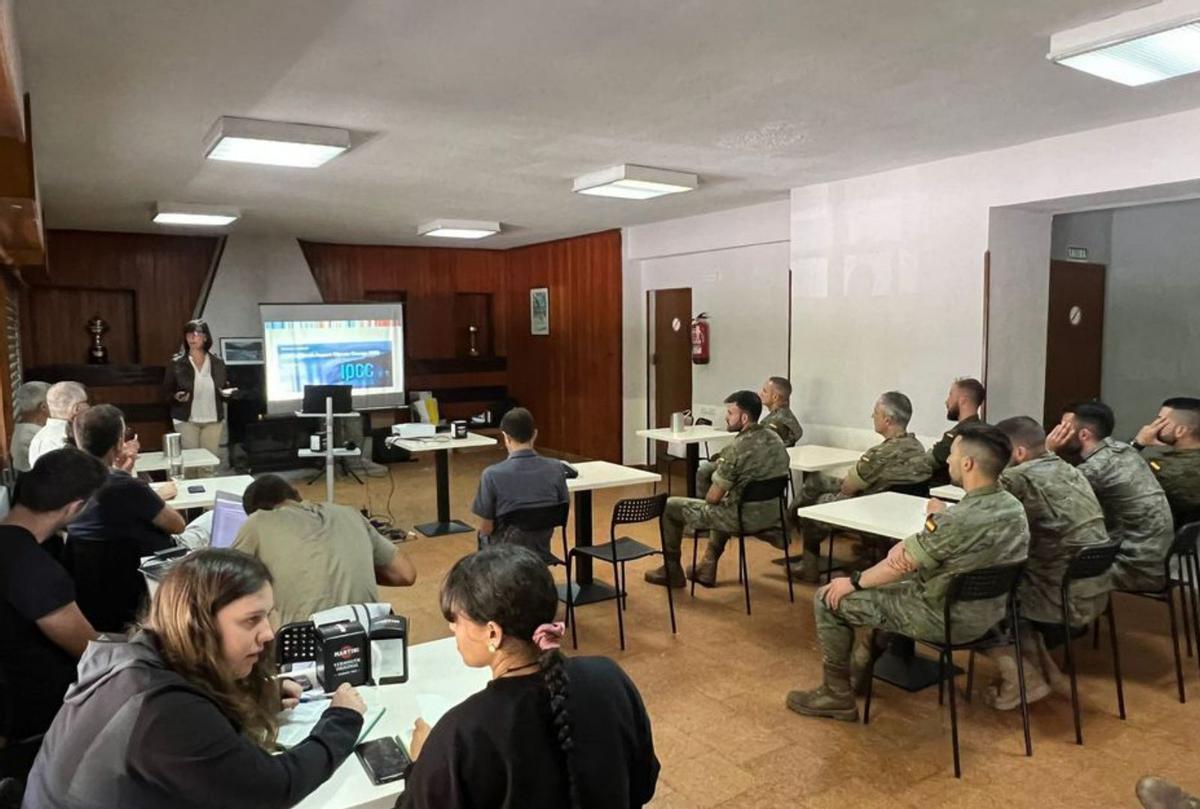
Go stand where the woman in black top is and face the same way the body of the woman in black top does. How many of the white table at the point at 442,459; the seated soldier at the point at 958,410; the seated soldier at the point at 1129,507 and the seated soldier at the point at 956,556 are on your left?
0

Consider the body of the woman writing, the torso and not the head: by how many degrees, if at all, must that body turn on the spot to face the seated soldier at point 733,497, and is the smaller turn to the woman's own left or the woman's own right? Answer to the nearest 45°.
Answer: approximately 45° to the woman's own left

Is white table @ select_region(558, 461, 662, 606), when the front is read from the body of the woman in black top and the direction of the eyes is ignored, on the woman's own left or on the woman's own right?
on the woman's own right

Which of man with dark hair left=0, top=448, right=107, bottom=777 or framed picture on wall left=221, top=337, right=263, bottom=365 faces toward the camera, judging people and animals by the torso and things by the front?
the framed picture on wall

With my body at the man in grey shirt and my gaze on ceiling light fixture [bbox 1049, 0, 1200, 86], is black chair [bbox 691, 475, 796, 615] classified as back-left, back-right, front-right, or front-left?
front-left

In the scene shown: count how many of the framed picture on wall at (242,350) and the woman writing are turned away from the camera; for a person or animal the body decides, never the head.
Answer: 0

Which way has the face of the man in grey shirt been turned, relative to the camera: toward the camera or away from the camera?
away from the camera

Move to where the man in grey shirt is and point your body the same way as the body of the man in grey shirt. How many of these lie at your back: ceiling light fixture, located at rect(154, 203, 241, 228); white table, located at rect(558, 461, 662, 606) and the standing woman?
0

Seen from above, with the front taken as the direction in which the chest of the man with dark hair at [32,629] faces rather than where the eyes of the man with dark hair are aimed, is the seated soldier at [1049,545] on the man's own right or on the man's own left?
on the man's own right

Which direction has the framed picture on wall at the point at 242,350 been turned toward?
toward the camera

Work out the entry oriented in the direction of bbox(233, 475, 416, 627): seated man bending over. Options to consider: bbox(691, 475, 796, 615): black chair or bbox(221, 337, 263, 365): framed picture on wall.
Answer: the framed picture on wall

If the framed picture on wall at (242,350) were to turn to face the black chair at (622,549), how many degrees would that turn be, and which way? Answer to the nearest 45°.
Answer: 0° — it already faces it

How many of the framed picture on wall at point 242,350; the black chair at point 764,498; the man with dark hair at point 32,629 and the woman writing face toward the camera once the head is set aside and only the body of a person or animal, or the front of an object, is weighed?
1

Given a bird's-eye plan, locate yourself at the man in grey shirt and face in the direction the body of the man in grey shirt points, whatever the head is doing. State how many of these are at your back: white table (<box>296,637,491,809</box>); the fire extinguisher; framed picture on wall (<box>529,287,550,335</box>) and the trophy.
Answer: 1

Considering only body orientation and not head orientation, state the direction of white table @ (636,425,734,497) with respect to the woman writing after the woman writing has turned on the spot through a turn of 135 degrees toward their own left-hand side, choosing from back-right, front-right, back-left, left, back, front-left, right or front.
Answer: right

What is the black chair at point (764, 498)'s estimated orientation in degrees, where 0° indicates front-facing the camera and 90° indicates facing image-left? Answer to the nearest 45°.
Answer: approximately 135°

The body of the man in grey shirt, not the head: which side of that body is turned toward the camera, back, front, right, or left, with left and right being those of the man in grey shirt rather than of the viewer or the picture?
back

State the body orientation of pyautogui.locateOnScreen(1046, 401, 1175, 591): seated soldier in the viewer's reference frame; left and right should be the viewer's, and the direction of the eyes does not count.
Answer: facing away from the viewer and to the left of the viewer

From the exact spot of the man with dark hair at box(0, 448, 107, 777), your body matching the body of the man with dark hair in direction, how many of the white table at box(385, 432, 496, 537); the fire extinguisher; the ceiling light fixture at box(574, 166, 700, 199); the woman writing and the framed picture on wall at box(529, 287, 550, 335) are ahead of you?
4

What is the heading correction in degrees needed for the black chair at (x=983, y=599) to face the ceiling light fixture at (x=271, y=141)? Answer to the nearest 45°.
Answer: approximately 45° to its left
